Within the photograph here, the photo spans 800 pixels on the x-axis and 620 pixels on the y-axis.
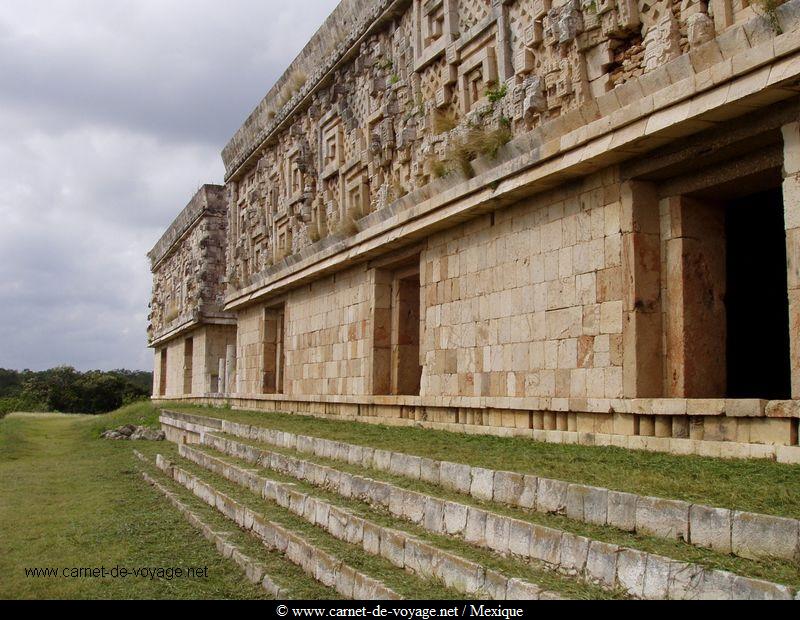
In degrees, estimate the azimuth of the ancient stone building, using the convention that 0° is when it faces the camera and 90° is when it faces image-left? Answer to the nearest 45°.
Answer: approximately 45°
